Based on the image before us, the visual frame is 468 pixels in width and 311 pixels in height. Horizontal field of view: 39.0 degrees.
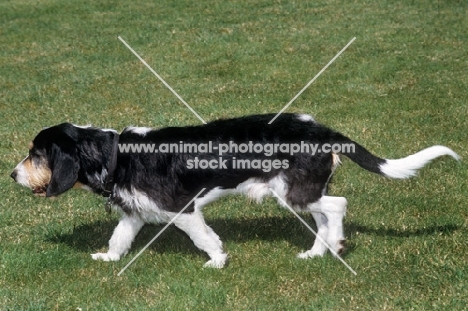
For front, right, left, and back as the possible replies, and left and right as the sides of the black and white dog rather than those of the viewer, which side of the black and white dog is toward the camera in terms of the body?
left
